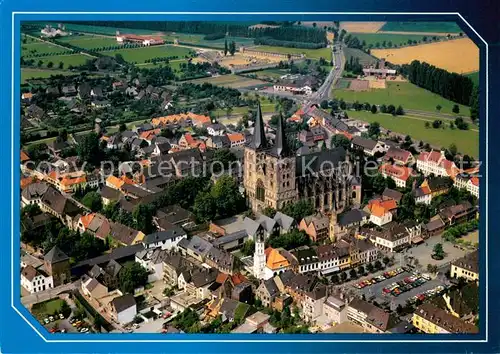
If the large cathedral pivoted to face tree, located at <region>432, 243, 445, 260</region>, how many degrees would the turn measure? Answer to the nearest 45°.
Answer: approximately 90° to its left

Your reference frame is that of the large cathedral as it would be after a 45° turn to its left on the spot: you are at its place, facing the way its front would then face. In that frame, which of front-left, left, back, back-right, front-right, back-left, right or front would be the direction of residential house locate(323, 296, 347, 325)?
front

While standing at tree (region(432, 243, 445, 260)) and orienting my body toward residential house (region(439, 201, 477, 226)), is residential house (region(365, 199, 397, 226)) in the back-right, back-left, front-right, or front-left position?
front-left

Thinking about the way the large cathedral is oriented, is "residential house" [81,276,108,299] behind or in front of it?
in front

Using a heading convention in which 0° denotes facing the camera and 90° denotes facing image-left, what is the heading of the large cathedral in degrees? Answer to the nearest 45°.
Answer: approximately 45°

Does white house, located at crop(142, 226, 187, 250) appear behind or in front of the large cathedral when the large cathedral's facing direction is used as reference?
in front

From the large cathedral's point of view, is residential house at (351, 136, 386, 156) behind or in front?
behind

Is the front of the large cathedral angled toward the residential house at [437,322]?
no

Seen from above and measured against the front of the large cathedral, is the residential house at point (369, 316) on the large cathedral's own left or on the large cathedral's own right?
on the large cathedral's own left

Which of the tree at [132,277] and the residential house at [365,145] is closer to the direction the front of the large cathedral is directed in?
the tree

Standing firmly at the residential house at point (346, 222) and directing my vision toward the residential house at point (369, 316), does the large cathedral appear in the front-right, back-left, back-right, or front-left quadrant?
back-right
